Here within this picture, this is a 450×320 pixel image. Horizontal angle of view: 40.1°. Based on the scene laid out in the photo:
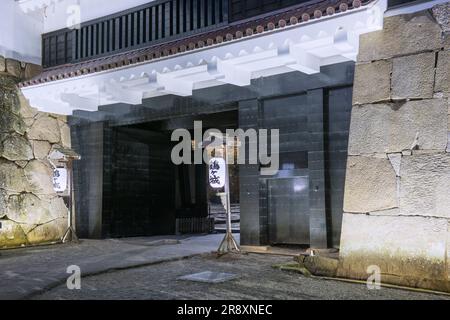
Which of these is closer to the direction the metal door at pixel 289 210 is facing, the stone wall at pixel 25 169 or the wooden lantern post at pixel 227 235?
the wooden lantern post

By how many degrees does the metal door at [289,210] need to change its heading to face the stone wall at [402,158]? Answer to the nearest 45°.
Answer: approximately 45° to its left

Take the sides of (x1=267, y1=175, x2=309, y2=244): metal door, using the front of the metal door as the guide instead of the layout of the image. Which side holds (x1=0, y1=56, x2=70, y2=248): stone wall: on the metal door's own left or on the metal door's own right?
on the metal door's own right

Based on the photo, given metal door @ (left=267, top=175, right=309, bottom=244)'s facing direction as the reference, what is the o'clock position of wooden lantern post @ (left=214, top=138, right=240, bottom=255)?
The wooden lantern post is roughly at 2 o'clock from the metal door.

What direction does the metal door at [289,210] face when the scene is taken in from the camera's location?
facing the viewer

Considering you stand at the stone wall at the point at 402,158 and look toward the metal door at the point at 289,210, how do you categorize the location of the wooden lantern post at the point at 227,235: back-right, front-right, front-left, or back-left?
front-left

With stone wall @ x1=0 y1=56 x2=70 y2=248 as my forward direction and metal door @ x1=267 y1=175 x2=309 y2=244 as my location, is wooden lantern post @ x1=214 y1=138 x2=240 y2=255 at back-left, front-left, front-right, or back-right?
front-left

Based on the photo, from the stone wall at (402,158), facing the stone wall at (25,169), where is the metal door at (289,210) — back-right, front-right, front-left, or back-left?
front-right
